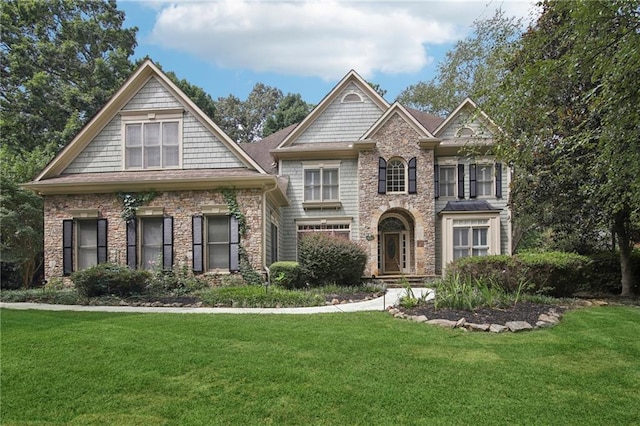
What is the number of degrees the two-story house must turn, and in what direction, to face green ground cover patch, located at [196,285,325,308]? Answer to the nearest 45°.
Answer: approximately 45° to its left

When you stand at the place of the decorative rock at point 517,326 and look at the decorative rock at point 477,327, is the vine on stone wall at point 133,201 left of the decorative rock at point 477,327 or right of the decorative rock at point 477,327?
right

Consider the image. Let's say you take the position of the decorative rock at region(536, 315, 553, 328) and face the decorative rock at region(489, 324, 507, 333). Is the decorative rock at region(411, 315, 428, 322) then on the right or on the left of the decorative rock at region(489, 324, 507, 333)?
right

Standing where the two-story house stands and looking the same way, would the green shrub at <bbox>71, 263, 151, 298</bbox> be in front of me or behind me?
in front

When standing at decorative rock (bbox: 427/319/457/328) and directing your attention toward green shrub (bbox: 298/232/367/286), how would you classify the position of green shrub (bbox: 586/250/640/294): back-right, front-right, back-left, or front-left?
front-right

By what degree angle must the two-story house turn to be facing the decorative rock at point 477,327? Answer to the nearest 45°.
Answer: approximately 45° to its left

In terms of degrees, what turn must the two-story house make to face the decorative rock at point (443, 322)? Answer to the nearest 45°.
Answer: approximately 45° to its left

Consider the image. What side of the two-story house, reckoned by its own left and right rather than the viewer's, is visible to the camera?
front

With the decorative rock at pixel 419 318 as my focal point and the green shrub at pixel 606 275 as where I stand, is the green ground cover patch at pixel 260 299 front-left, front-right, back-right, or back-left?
front-right

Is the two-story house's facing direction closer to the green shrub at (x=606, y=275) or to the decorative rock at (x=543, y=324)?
the decorative rock

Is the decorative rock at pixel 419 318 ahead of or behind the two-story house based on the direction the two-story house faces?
ahead
